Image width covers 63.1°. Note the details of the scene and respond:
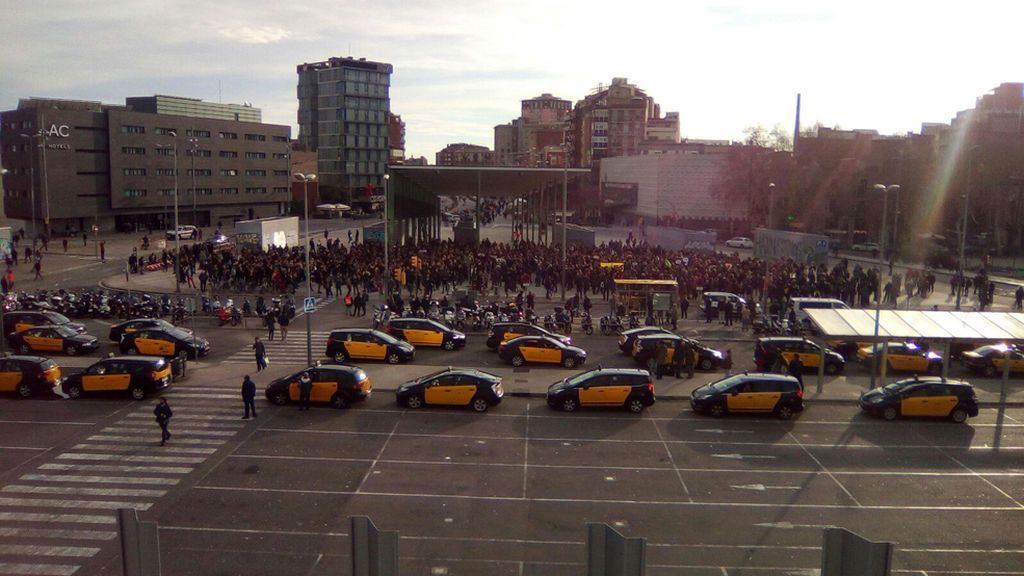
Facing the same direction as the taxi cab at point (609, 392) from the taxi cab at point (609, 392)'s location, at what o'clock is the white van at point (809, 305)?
The white van is roughly at 4 o'clock from the taxi cab.

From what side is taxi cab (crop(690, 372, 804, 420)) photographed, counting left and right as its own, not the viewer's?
left

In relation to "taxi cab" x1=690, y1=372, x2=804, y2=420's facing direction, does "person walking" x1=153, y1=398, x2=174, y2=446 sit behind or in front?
in front

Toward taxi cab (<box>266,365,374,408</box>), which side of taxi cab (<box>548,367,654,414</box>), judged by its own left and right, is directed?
front

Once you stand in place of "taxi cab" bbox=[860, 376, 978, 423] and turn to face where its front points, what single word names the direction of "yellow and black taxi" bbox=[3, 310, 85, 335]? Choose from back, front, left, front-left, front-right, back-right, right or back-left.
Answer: front

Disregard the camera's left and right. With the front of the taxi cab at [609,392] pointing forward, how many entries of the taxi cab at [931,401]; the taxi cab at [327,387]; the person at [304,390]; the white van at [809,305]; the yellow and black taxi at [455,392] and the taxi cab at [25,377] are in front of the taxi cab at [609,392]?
4

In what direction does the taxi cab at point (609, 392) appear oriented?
to the viewer's left

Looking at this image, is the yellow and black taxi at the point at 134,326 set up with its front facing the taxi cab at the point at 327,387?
no

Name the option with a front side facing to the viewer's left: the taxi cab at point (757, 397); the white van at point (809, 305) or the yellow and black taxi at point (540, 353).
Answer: the taxi cab

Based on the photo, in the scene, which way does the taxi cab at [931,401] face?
to the viewer's left
